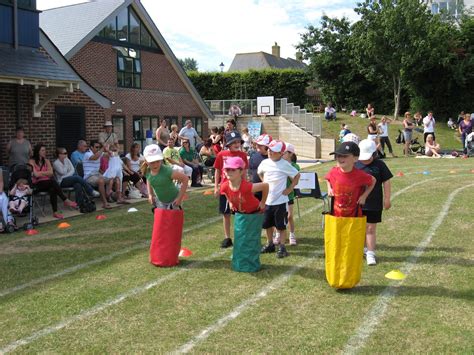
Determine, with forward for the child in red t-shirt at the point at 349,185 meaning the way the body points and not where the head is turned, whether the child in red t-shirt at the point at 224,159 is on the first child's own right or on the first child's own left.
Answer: on the first child's own right

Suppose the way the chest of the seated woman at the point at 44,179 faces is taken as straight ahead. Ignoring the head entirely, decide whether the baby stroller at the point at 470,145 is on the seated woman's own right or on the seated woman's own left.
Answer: on the seated woman's own left

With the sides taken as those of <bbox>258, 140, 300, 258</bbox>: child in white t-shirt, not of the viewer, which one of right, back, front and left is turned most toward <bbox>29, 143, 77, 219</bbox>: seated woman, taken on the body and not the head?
right

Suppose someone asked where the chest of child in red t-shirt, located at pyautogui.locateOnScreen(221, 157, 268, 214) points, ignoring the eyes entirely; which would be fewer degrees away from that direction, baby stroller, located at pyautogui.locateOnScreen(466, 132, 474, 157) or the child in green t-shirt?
the child in green t-shirt

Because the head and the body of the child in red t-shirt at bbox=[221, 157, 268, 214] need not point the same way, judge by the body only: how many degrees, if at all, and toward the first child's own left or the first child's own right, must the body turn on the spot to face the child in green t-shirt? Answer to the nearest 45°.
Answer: approximately 90° to the first child's own right

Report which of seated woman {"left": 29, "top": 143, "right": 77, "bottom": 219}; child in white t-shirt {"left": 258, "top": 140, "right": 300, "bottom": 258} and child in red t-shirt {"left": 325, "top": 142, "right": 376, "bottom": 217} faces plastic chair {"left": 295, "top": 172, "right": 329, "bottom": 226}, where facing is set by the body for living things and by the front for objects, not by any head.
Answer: the seated woman

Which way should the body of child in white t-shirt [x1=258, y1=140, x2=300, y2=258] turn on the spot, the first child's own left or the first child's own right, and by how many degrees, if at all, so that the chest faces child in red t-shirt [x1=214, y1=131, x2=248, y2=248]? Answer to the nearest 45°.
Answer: approximately 90° to the first child's own right

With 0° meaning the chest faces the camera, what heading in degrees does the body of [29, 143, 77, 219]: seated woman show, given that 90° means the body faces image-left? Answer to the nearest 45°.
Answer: approximately 315°

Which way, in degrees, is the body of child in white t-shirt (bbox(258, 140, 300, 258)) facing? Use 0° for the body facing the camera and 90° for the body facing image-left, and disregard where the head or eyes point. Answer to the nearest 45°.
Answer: approximately 45°

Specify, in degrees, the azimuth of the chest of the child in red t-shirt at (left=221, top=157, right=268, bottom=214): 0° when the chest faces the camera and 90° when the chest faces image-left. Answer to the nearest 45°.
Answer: approximately 45°

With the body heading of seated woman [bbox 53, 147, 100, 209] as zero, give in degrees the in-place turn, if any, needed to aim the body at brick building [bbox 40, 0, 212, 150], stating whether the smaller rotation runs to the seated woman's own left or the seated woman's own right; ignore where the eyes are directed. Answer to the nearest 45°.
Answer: approximately 135° to the seated woman's own left

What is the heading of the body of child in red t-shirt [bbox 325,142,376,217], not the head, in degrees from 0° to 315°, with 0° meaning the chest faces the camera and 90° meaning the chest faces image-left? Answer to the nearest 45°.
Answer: approximately 45°

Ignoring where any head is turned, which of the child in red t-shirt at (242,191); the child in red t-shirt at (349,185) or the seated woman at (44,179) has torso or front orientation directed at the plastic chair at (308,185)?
the seated woman
